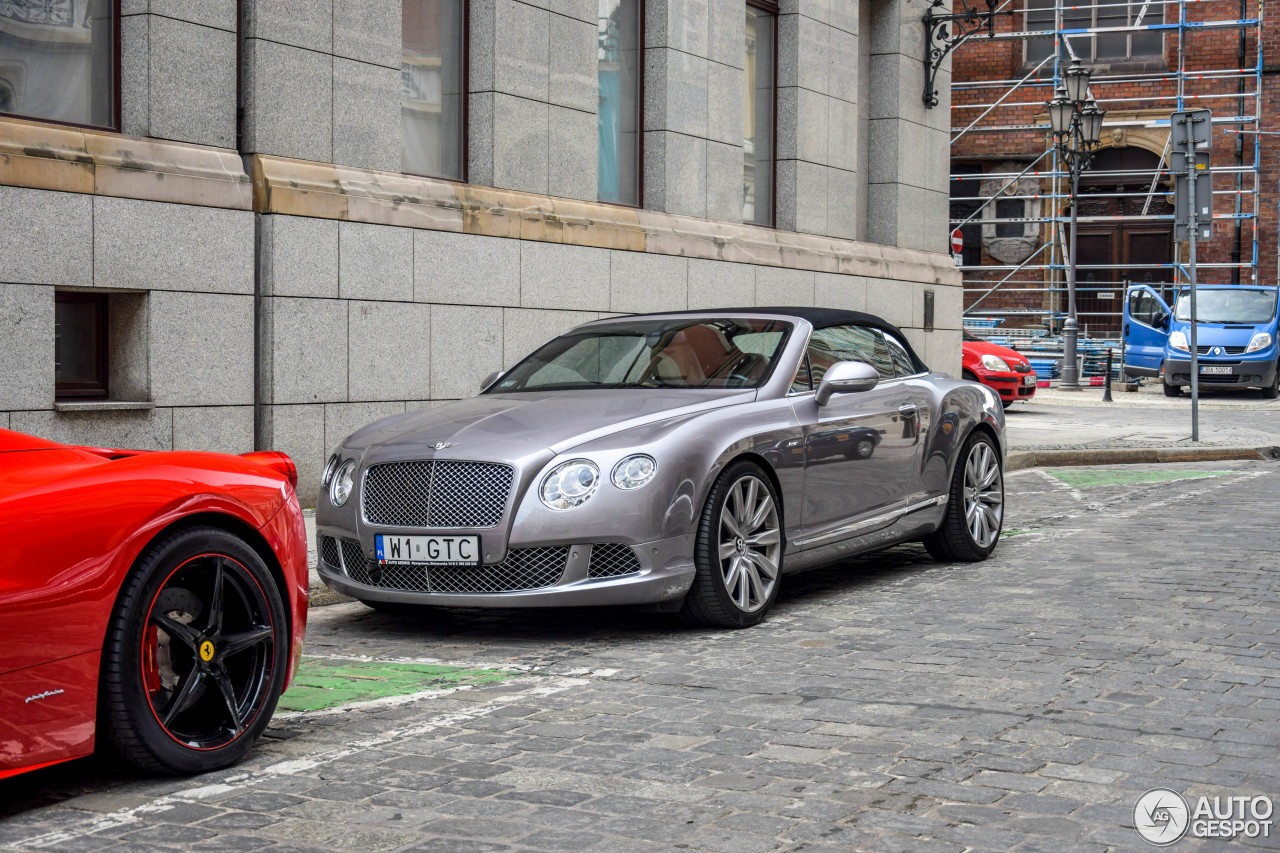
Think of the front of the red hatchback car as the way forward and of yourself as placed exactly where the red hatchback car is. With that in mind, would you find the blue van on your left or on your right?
on your left

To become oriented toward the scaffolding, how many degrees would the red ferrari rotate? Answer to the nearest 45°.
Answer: approximately 180°

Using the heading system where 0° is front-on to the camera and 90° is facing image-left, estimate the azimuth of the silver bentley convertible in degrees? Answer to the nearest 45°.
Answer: approximately 45°

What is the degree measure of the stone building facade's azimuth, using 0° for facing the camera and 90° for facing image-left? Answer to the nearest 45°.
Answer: approximately 315°

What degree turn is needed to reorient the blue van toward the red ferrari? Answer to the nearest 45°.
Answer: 0° — it already faces it

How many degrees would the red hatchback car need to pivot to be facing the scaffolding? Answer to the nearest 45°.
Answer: approximately 135° to its left

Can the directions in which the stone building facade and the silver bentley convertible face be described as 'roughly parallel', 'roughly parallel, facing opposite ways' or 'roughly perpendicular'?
roughly perpendicular
